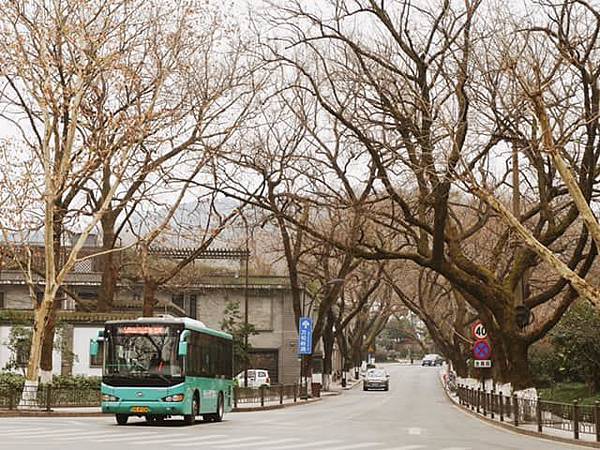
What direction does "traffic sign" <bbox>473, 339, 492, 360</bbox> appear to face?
toward the camera

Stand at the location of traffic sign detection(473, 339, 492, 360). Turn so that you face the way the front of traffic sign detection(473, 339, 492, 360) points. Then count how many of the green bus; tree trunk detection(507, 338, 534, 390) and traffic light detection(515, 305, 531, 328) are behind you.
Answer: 0

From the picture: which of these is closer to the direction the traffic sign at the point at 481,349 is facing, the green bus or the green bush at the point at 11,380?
the green bus

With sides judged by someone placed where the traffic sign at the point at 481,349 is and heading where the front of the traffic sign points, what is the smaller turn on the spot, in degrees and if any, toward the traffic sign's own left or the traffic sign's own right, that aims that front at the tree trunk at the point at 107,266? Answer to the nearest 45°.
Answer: approximately 90° to the traffic sign's own right

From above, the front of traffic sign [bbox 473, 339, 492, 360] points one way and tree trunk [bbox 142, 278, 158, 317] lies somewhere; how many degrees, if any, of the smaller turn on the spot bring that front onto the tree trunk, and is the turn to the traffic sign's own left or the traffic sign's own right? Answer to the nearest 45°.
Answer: approximately 90° to the traffic sign's own right

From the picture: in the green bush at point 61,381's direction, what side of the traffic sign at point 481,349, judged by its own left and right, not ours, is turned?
right

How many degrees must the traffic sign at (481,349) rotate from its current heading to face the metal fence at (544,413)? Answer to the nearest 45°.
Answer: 0° — it already faces it

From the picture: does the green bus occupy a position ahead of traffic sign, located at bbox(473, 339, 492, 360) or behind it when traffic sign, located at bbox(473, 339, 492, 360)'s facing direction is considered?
ahead

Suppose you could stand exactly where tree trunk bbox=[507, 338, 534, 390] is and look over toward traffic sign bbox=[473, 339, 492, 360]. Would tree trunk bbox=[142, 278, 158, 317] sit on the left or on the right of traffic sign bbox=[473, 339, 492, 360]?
left

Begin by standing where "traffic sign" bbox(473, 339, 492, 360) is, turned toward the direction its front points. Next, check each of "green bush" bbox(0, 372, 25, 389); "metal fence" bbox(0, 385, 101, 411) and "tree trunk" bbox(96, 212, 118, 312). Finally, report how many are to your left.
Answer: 0
